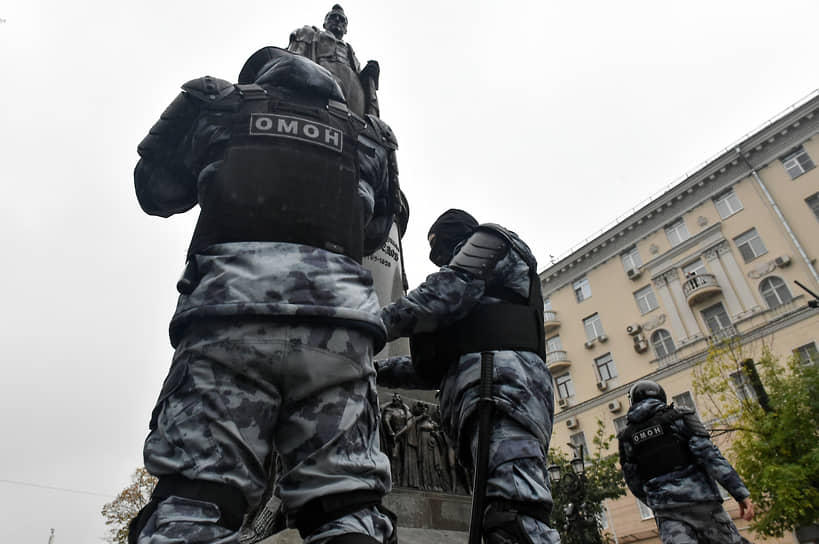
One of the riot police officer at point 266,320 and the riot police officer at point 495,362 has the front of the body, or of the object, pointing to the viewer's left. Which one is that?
the riot police officer at point 495,362

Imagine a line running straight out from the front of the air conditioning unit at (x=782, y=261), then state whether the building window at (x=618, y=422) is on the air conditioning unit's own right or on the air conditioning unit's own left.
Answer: on the air conditioning unit's own right

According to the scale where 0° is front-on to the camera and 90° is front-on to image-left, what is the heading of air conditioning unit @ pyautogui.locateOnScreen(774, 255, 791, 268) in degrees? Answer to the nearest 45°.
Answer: approximately 45°

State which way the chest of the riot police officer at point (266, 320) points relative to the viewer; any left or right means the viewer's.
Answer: facing away from the viewer

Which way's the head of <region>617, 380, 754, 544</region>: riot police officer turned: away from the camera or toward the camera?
away from the camera

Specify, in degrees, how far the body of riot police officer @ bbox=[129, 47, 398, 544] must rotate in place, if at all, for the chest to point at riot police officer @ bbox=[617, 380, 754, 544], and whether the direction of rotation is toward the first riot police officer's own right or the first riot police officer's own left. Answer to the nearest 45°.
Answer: approximately 45° to the first riot police officer's own right

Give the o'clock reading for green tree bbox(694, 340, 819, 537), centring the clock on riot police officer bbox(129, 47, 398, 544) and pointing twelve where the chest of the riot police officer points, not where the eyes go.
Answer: The green tree is roughly at 2 o'clock from the riot police officer.

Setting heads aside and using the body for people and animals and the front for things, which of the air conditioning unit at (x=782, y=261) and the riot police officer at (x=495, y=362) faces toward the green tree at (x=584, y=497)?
the air conditioning unit

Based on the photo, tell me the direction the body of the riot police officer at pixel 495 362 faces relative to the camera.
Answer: to the viewer's left
